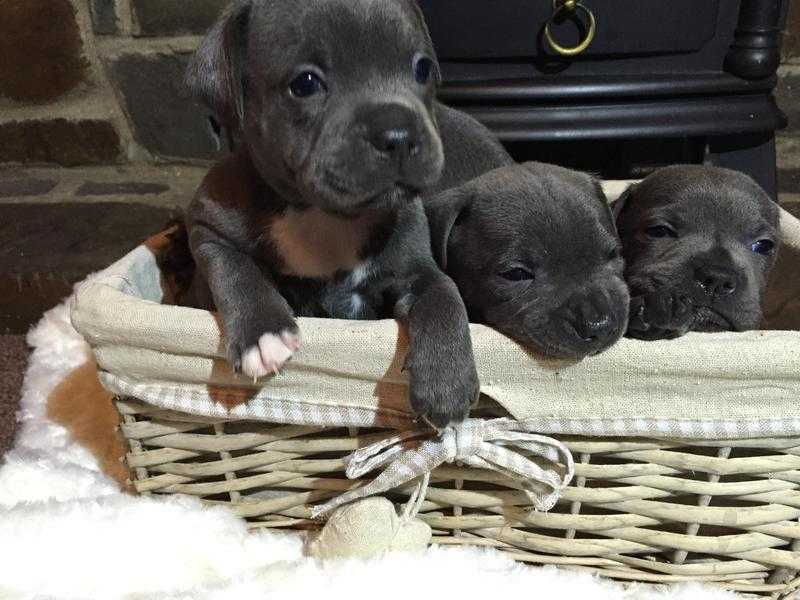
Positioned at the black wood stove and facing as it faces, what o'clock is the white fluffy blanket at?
The white fluffy blanket is roughly at 1 o'clock from the black wood stove.

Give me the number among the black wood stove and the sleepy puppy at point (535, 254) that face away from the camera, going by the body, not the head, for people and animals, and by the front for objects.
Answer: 0

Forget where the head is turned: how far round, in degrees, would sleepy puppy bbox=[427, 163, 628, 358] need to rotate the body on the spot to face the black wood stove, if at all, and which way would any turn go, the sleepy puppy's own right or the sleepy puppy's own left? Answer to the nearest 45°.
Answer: approximately 135° to the sleepy puppy's own left

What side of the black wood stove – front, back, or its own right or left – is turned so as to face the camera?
front

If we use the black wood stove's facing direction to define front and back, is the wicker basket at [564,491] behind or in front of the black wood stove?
in front

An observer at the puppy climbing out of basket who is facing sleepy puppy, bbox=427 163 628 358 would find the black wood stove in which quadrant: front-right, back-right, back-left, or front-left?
front-left

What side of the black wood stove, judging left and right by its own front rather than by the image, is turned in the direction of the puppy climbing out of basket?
front

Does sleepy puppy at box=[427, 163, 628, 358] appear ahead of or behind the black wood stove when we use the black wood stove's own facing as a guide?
ahead
